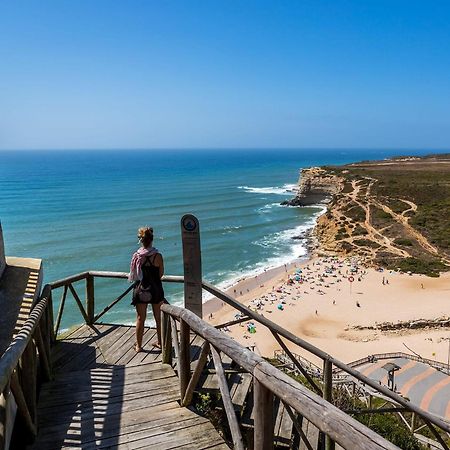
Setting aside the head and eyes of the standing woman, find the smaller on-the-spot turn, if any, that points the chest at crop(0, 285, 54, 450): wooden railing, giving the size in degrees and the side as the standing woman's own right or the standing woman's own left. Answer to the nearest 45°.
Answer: approximately 135° to the standing woman's own left

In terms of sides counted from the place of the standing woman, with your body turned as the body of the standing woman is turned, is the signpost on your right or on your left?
on your right

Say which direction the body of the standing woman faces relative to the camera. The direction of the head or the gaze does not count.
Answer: away from the camera

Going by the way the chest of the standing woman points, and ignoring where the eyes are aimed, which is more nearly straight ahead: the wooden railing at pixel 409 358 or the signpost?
the wooden railing

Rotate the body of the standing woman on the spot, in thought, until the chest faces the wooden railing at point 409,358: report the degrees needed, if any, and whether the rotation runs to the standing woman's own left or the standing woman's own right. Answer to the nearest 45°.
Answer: approximately 45° to the standing woman's own right
